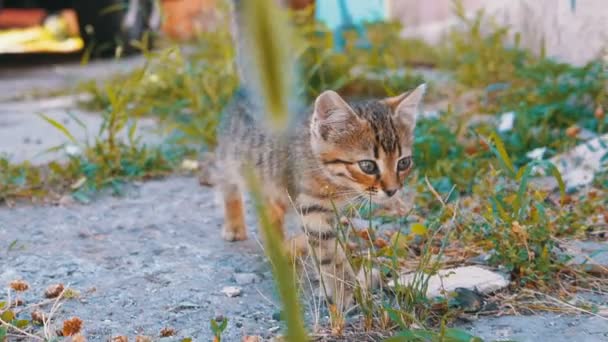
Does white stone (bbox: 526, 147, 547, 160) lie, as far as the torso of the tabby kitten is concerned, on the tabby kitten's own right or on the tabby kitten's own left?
on the tabby kitten's own left

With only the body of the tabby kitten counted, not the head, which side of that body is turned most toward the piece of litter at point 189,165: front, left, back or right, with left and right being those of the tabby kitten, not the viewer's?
back

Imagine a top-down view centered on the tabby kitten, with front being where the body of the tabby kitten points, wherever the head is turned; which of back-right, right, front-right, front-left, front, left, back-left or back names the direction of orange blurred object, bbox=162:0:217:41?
back-left

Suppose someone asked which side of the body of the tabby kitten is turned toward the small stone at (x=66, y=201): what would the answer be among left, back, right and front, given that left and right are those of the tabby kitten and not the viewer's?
back

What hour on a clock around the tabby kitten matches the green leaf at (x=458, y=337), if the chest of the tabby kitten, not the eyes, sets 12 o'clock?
The green leaf is roughly at 1 o'clock from the tabby kitten.

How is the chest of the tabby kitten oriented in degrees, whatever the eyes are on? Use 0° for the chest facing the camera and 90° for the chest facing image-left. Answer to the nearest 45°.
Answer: approximately 315°

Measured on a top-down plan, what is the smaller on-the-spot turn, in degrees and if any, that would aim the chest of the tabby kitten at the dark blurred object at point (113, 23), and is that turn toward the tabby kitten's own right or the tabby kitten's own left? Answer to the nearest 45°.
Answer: approximately 135° to the tabby kitten's own left

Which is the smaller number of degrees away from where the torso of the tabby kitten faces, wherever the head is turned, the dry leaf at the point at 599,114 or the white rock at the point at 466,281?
the white rock

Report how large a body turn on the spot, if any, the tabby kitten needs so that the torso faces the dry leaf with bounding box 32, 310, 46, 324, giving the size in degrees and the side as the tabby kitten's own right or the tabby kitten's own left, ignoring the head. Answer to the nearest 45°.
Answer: approximately 90° to the tabby kitten's own right

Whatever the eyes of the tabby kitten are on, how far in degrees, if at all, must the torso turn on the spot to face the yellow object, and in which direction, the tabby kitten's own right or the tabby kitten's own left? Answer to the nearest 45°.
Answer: approximately 180°

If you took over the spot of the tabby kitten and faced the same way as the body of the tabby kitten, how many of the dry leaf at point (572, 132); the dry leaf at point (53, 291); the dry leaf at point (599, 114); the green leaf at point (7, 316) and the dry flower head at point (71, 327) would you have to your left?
2

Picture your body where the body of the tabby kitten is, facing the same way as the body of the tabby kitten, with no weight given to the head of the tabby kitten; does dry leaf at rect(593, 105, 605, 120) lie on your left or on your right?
on your left

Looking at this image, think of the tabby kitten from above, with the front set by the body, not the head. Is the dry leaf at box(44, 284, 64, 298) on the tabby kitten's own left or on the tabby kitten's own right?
on the tabby kitten's own right

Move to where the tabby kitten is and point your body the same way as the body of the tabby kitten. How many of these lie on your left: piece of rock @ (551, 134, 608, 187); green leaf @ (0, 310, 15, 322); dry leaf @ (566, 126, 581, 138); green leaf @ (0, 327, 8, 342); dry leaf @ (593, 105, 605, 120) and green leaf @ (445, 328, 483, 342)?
3

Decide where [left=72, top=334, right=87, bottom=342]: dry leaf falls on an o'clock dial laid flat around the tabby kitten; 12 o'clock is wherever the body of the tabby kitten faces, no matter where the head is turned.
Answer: The dry leaf is roughly at 3 o'clock from the tabby kitten.

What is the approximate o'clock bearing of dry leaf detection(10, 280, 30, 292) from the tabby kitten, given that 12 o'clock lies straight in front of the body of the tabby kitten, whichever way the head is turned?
The dry leaf is roughly at 4 o'clock from the tabby kitten.

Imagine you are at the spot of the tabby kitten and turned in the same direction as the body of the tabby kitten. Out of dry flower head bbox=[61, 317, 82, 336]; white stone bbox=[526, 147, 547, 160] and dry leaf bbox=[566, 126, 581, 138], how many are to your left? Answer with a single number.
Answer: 2
